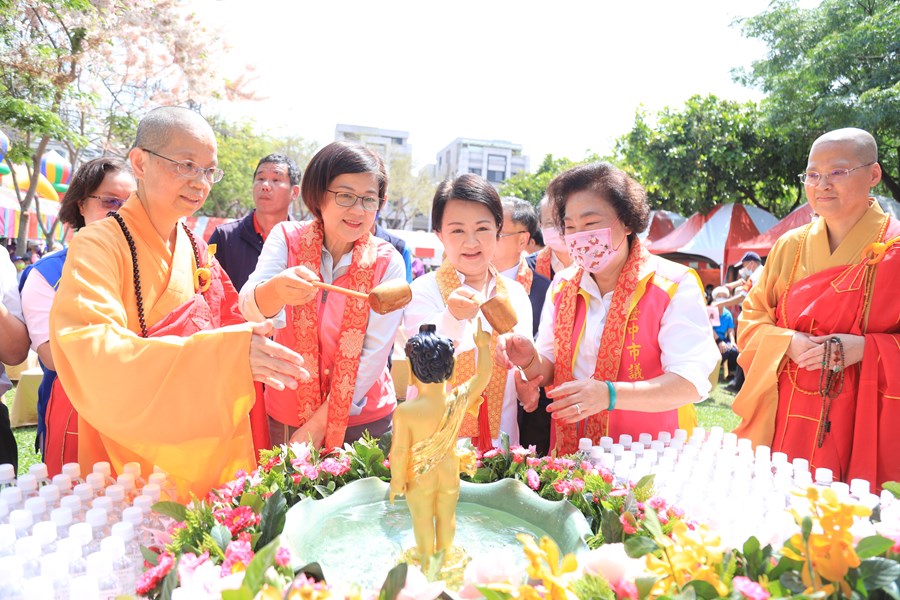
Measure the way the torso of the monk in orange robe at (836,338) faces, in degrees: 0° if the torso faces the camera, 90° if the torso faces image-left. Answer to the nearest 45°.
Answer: approximately 45°

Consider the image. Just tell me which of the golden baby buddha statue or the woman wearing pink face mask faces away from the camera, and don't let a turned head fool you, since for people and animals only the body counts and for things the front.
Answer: the golden baby buddha statue

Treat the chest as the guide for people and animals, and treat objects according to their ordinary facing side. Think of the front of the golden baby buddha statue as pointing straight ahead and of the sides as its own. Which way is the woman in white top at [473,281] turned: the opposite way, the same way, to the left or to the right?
the opposite way

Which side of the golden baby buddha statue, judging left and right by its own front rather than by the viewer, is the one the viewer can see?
back

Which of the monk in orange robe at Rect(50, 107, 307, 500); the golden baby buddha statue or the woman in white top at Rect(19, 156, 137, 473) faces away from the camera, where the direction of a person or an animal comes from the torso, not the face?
the golden baby buddha statue

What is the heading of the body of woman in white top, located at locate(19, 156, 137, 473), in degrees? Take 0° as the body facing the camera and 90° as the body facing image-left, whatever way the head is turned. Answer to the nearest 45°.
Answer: approximately 315°

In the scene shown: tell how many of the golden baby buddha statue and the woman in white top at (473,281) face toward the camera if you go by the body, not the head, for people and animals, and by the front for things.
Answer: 1

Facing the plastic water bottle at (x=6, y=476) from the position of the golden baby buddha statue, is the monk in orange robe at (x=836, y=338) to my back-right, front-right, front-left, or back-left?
back-right

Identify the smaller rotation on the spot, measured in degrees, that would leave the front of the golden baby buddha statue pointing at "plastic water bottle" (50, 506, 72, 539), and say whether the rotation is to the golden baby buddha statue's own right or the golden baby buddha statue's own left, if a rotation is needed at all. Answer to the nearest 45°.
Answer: approximately 90° to the golden baby buddha statue's own left

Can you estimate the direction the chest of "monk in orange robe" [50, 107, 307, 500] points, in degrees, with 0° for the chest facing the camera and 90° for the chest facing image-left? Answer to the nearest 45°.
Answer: approximately 315°

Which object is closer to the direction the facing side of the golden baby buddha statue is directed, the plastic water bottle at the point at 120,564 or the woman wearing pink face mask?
the woman wearing pink face mask
